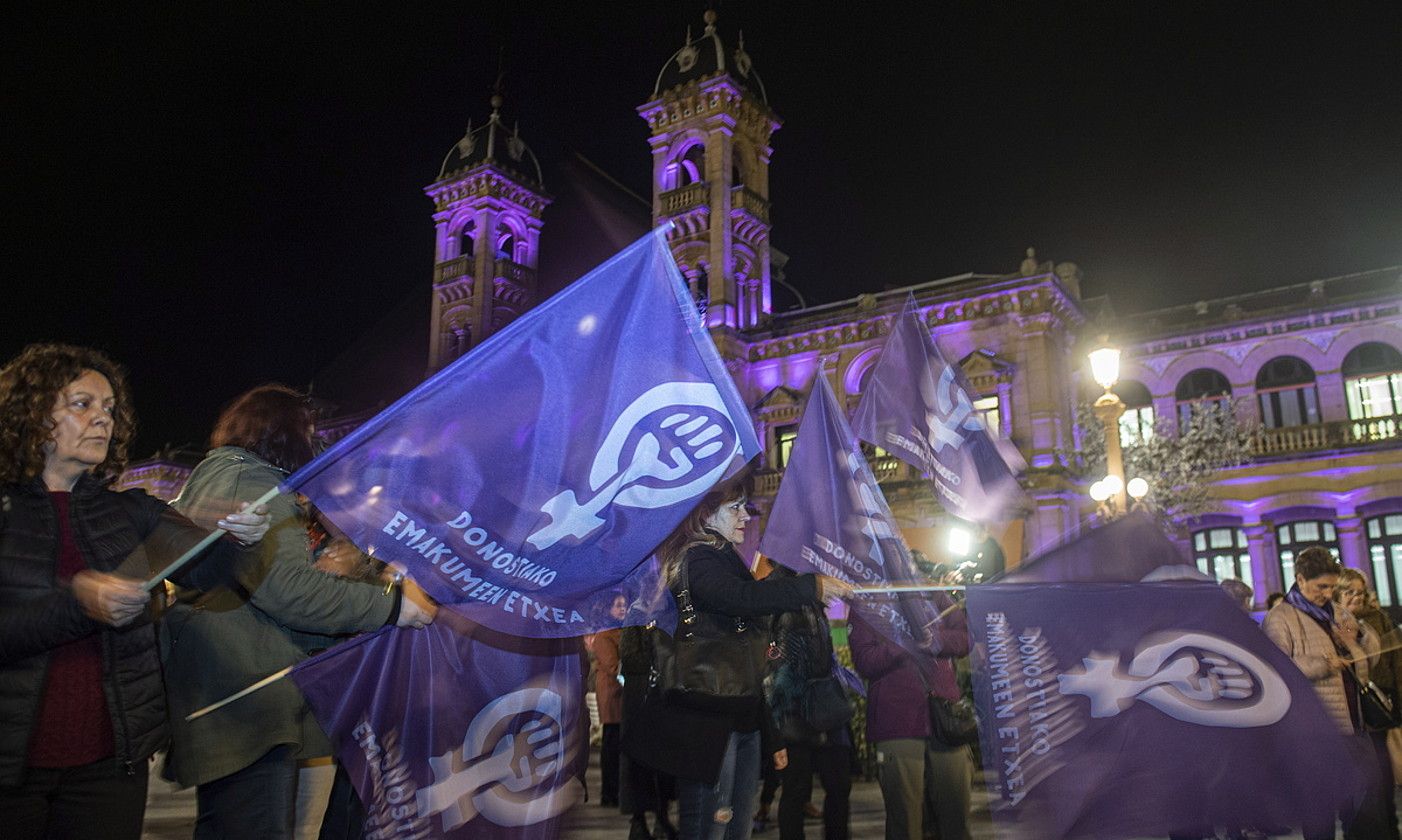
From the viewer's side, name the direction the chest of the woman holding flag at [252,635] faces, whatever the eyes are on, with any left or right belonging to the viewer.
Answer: facing away from the viewer and to the right of the viewer

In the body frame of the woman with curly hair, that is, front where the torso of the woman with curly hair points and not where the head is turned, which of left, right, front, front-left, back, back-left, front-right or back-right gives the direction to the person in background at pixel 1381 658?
front-left

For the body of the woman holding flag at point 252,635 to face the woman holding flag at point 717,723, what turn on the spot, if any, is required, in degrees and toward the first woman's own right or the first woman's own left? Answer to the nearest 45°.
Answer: approximately 45° to the first woman's own right

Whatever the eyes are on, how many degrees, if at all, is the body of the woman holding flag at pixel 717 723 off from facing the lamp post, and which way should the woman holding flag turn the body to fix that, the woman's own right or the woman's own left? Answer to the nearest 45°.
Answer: approximately 45° to the woman's own left

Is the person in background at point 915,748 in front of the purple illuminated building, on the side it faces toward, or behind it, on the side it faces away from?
in front

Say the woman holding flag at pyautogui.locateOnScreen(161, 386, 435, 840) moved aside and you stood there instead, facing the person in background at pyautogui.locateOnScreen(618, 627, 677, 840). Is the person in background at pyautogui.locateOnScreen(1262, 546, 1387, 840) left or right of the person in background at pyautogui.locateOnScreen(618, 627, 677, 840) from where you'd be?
right

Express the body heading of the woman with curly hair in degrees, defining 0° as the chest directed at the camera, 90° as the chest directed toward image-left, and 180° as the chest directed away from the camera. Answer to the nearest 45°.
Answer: approximately 315°

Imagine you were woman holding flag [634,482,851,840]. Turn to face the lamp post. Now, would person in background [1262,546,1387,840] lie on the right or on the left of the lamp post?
right

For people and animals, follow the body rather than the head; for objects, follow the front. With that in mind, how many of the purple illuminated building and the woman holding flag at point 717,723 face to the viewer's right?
1

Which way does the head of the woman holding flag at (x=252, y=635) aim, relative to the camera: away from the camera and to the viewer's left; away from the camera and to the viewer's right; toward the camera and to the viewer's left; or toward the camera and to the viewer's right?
away from the camera and to the viewer's right

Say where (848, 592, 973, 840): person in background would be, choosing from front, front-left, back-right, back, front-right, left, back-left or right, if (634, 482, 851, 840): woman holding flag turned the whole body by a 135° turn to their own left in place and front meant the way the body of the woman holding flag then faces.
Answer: right

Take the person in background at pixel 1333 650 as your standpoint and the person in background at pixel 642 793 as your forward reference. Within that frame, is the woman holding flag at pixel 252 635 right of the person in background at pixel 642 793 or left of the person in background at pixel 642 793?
left

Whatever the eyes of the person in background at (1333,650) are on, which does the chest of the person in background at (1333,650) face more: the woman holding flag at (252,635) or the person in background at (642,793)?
the woman holding flag

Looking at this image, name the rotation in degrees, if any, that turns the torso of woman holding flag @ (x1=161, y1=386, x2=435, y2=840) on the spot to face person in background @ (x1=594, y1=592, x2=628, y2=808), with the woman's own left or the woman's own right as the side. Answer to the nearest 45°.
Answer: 0° — they already face them
